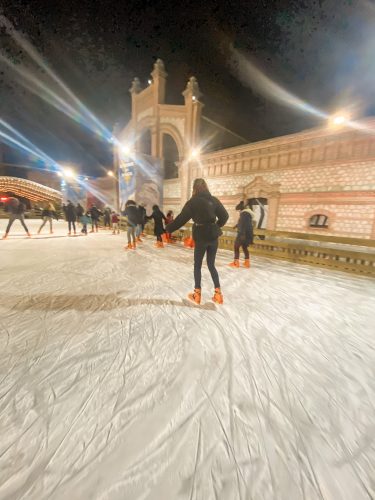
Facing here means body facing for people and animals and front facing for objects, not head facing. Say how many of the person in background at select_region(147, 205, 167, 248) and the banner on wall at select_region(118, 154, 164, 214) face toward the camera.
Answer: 1

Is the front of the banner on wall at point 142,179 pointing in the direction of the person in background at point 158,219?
yes

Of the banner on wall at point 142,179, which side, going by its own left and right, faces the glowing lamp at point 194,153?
left

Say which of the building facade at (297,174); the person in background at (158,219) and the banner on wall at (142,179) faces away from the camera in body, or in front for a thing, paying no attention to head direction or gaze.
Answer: the person in background

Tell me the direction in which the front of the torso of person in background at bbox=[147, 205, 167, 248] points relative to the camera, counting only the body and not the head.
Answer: away from the camera

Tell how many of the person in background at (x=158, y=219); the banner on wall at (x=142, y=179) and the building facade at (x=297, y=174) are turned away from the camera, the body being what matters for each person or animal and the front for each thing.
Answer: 1

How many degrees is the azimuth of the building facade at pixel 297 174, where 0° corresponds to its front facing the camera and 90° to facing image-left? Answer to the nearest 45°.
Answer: approximately 45°

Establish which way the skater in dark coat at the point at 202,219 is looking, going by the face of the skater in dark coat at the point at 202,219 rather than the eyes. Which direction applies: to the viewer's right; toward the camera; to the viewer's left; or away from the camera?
away from the camera

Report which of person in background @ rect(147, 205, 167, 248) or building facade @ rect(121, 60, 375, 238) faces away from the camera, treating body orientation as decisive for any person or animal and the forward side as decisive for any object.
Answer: the person in background

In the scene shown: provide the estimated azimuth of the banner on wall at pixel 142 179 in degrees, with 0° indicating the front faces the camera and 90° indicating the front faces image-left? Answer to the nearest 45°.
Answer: approximately 0°

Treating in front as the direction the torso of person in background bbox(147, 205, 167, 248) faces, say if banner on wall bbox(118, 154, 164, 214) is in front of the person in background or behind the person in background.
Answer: in front

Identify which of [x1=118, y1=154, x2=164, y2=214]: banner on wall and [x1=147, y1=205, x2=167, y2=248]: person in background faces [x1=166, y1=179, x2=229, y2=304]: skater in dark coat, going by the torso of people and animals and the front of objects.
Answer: the banner on wall

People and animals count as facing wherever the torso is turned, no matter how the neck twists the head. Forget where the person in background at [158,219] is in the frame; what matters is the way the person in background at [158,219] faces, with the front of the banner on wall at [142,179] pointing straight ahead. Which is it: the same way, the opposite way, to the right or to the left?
the opposite way

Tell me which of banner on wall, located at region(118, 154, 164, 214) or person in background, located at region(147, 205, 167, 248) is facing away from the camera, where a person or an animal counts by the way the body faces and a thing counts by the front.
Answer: the person in background

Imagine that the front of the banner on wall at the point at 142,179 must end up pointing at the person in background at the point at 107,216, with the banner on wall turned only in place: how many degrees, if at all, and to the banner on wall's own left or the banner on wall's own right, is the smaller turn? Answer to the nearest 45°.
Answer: approximately 90° to the banner on wall's own right

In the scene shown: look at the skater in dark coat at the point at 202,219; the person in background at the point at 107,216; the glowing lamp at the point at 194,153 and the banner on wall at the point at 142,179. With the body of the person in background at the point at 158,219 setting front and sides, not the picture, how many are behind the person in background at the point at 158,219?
1

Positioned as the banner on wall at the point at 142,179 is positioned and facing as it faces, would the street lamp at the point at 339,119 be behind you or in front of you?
in front
